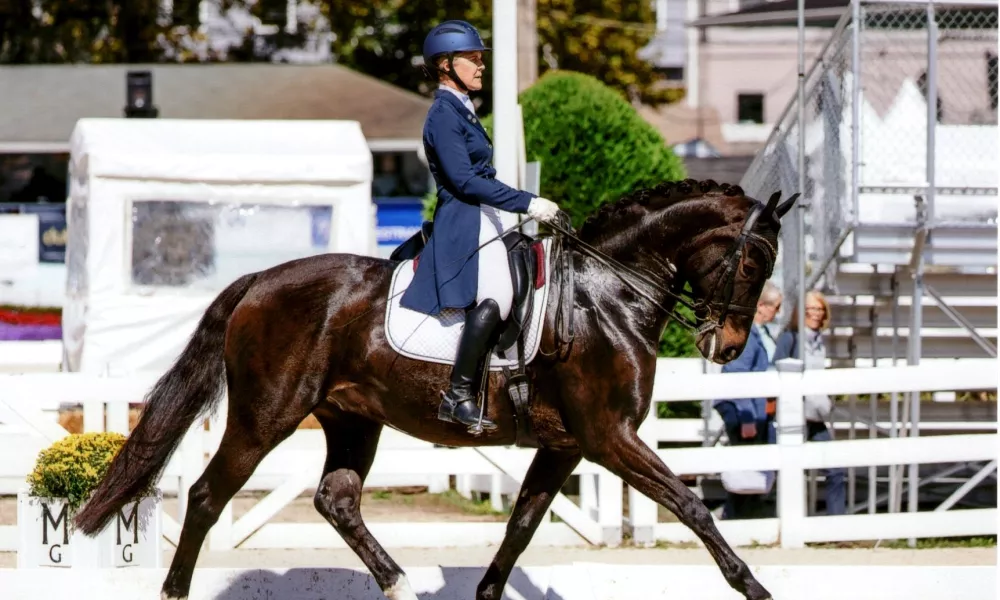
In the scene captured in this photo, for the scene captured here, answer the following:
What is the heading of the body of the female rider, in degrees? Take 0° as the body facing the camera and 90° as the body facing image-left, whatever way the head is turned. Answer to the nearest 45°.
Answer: approximately 270°

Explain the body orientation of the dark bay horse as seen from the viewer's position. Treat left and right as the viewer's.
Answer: facing to the right of the viewer

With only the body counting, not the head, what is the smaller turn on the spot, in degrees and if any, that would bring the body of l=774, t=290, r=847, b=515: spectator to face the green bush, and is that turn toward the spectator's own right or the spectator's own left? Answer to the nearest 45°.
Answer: approximately 135° to the spectator's own right

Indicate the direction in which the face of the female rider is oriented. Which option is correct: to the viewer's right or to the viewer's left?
to the viewer's right

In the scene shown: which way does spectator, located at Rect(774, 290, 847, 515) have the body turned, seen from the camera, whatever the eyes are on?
toward the camera

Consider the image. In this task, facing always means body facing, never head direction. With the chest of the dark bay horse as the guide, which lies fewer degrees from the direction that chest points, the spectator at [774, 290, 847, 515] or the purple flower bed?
the spectator

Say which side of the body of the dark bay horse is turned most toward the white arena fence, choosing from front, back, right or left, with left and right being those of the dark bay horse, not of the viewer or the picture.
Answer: left

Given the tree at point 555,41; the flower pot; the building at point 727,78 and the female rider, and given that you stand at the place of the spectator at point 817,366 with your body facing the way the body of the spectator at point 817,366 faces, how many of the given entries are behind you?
2

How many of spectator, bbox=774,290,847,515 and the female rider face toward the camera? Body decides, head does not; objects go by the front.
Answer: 1

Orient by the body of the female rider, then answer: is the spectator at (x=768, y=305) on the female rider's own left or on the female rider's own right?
on the female rider's own left

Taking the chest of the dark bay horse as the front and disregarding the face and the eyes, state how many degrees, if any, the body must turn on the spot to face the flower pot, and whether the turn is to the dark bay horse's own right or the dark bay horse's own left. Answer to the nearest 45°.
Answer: approximately 135° to the dark bay horse's own left

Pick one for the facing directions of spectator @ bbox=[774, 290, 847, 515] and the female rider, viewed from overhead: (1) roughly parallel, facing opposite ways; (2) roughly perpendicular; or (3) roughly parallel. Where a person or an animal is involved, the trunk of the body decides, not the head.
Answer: roughly perpendicular
